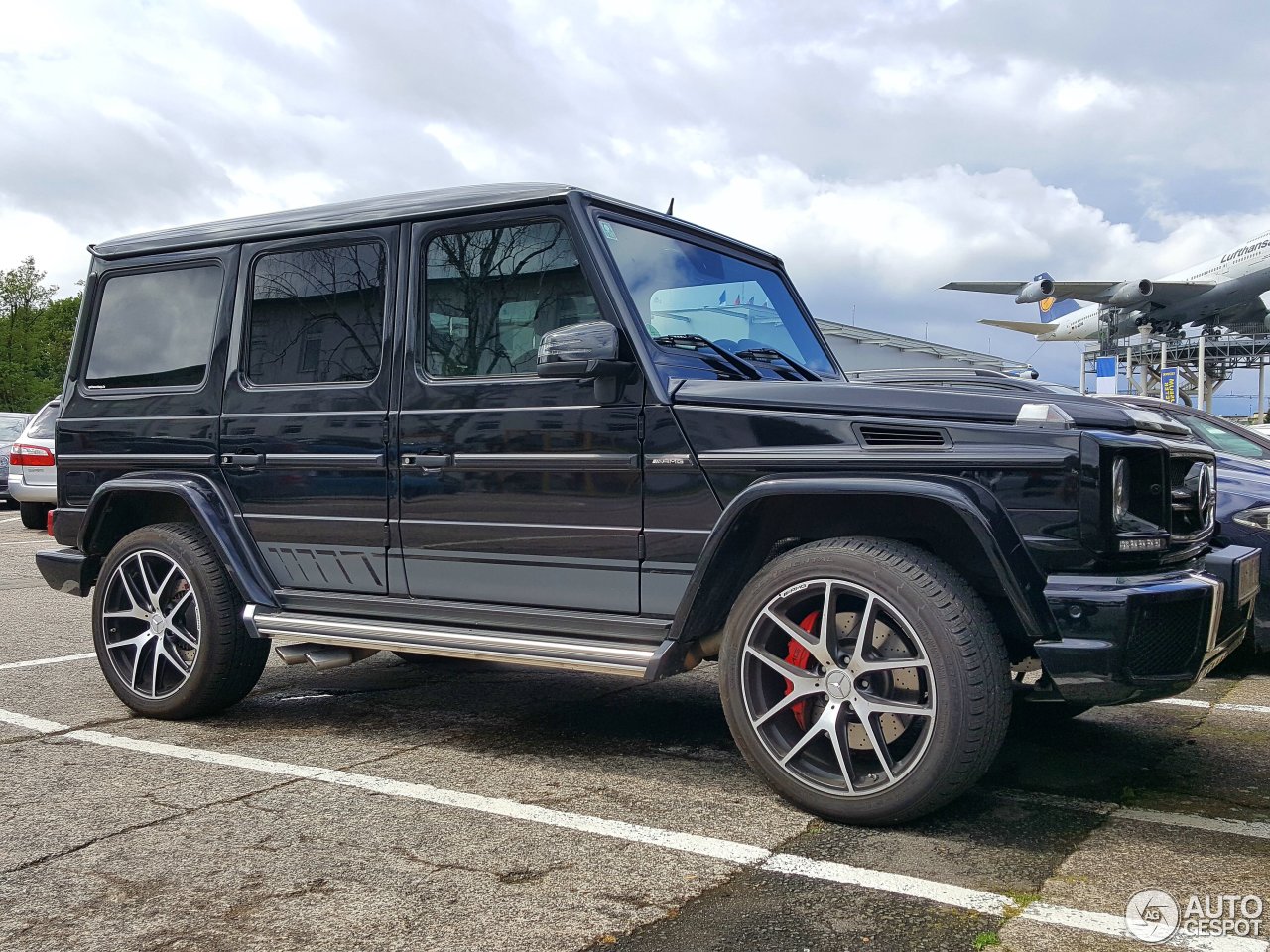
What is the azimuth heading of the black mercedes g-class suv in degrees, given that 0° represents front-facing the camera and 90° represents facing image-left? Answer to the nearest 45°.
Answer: approximately 315°

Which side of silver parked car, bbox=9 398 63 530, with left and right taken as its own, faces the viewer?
back

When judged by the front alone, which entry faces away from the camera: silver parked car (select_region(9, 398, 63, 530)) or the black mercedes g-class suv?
the silver parked car

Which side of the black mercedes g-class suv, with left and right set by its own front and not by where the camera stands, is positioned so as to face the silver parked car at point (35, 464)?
back

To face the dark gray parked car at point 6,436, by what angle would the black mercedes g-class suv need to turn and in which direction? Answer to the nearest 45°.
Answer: approximately 180°

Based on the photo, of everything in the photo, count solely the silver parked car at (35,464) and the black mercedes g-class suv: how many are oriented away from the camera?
1

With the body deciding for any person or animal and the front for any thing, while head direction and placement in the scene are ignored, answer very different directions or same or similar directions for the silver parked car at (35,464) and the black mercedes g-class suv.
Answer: very different directions

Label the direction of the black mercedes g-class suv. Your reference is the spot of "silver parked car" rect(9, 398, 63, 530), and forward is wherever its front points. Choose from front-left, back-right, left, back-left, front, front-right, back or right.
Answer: back
